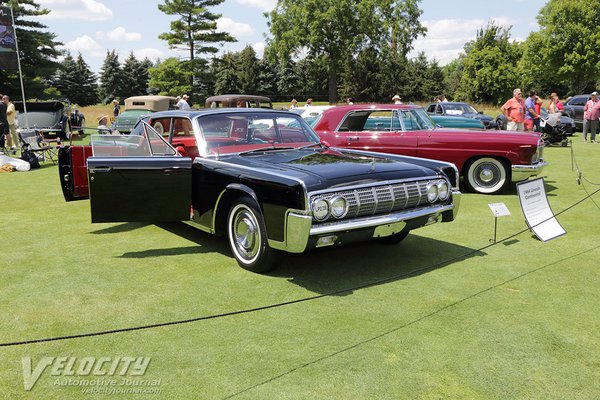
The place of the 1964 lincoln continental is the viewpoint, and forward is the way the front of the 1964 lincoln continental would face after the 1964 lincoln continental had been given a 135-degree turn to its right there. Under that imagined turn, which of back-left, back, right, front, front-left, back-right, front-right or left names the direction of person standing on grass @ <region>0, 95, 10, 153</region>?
front-right

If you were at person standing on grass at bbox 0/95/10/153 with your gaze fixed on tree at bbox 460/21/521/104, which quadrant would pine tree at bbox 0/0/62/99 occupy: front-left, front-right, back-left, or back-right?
front-left

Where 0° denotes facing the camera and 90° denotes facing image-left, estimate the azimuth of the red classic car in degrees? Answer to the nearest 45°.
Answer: approximately 270°

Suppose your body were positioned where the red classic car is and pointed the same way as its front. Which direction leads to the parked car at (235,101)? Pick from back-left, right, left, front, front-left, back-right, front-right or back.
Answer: back-left

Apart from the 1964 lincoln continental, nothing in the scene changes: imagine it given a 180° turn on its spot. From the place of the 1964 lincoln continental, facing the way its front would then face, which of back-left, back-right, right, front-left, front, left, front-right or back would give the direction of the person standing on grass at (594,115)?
right

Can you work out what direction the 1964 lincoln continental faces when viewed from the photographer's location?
facing the viewer and to the right of the viewer

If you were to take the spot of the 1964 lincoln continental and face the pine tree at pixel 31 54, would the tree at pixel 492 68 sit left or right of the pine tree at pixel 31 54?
right

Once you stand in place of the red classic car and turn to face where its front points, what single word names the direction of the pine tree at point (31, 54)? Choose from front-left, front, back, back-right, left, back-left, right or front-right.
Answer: back-left

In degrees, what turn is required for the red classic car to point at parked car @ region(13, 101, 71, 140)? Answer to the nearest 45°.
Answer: approximately 135° to its left

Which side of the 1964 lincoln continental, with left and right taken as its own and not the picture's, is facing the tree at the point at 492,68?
left

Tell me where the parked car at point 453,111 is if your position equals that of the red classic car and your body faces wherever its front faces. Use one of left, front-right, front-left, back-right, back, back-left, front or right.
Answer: left

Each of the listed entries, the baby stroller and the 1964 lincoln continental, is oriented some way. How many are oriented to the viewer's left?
0

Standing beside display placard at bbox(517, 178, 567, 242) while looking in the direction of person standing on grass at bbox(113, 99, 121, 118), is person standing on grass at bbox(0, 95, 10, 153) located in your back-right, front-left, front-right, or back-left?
front-left

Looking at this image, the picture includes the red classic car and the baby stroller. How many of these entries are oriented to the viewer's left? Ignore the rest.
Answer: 0

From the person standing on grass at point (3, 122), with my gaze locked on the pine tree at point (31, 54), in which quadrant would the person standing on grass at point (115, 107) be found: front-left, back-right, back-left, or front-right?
front-right

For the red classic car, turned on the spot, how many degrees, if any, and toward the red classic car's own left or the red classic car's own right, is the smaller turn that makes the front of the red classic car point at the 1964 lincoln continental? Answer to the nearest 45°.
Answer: approximately 90° to the red classic car's own right
